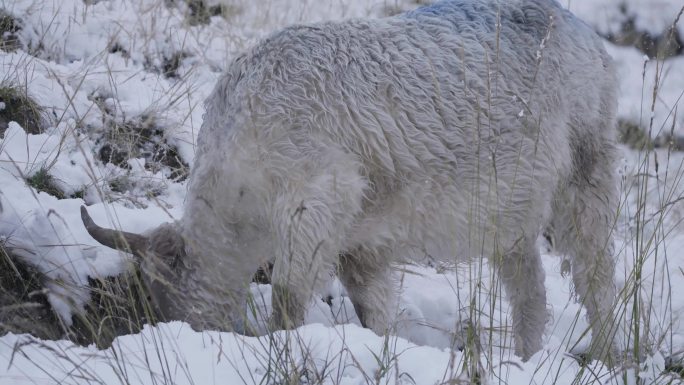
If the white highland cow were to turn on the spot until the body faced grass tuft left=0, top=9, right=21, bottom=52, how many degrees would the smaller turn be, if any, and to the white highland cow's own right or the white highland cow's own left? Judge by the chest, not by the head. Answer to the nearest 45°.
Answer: approximately 45° to the white highland cow's own right

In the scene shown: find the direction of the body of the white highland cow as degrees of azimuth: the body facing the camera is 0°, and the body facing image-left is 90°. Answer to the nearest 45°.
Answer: approximately 90°

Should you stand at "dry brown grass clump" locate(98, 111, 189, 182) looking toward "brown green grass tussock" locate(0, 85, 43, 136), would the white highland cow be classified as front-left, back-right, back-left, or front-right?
back-left

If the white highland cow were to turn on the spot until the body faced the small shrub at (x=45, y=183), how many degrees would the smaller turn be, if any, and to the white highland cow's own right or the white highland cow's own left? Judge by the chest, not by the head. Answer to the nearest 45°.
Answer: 0° — it already faces it

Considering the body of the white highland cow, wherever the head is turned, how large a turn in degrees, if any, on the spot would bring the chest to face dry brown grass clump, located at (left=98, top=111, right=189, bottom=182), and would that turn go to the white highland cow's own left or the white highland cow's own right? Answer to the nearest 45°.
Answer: approximately 45° to the white highland cow's own right

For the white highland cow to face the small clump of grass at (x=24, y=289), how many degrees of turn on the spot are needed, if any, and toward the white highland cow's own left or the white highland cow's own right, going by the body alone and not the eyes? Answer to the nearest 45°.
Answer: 0° — it already faces it

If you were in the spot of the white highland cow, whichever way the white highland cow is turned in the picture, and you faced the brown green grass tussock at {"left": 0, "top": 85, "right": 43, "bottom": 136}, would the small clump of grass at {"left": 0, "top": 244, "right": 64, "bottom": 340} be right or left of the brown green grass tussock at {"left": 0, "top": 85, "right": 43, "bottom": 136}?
left

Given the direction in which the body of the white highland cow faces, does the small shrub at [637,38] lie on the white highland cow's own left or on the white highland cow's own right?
on the white highland cow's own right

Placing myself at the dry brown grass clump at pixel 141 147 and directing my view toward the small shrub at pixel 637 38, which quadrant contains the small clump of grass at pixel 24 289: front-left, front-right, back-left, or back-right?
back-right

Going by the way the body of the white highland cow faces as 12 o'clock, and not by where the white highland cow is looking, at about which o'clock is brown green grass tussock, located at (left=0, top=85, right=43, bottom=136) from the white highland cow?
The brown green grass tussock is roughly at 1 o'clock from the white highland cow.

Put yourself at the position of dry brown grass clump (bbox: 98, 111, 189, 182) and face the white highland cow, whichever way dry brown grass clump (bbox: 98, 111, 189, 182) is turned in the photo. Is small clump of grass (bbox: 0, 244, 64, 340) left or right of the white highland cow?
right
